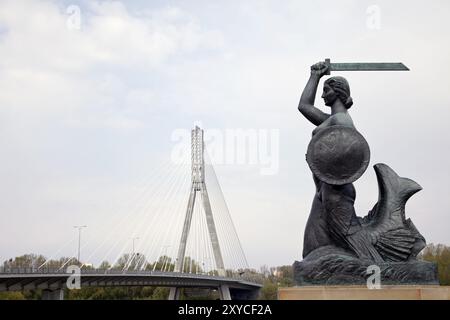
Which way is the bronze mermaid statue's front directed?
to the viewer's left
